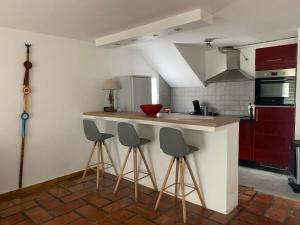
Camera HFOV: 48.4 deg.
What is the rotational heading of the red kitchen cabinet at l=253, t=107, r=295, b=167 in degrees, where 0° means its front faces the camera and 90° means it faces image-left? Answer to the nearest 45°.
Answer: approximately 45°

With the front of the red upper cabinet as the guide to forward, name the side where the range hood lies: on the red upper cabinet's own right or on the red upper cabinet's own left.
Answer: on the red upper cabinet's own right

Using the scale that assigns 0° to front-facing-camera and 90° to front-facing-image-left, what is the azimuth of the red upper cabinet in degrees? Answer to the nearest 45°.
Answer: approximately 45°

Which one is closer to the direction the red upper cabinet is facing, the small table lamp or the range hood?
the small table lamp
